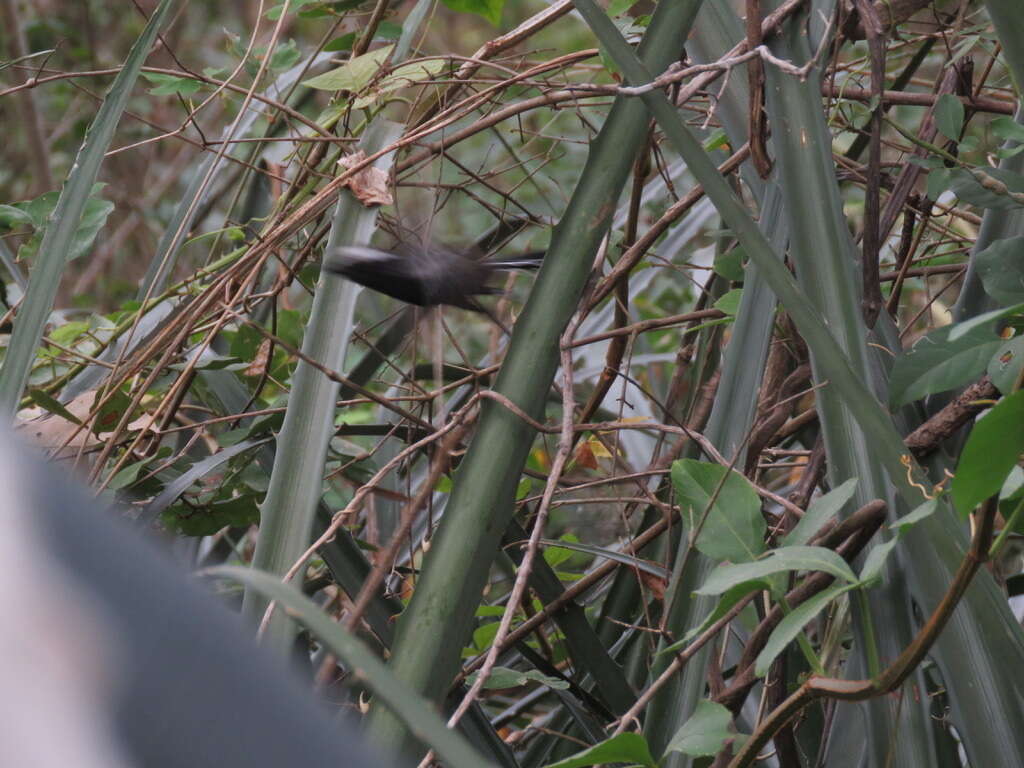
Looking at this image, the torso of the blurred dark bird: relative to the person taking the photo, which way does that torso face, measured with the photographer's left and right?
facing to the left of the viewer
